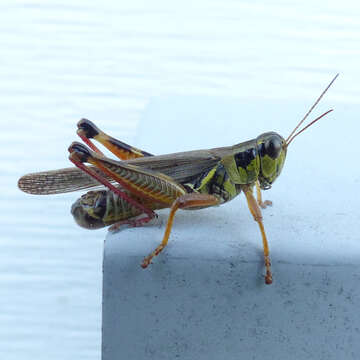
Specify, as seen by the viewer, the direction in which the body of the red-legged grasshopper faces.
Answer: to the viewer's right
